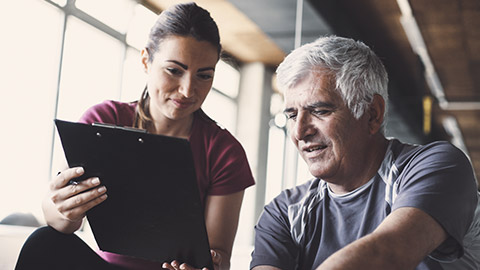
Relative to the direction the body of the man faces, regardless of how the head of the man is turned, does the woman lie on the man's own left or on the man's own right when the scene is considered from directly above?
on the man's own right

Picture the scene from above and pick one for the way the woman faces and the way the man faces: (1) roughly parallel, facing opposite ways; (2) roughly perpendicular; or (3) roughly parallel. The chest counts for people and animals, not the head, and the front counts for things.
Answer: roughly perpendicular

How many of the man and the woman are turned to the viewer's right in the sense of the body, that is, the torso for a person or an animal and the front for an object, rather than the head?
0

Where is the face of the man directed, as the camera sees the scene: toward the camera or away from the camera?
toward the camera

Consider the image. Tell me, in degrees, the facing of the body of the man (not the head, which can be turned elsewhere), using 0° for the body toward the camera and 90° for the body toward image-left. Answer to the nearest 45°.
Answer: approximately 45°

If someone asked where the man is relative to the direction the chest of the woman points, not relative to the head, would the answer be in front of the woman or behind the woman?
in front

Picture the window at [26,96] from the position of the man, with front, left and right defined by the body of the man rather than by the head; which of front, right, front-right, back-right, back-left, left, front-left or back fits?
right

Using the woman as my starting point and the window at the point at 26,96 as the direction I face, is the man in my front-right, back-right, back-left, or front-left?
back-right

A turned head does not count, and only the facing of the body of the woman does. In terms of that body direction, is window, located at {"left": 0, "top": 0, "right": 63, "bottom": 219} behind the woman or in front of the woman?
behind

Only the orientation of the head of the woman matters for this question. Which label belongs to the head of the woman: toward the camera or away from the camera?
toward the camera

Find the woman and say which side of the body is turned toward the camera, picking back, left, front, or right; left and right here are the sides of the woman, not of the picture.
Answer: front

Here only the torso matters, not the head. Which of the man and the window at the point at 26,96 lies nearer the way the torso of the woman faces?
the man
